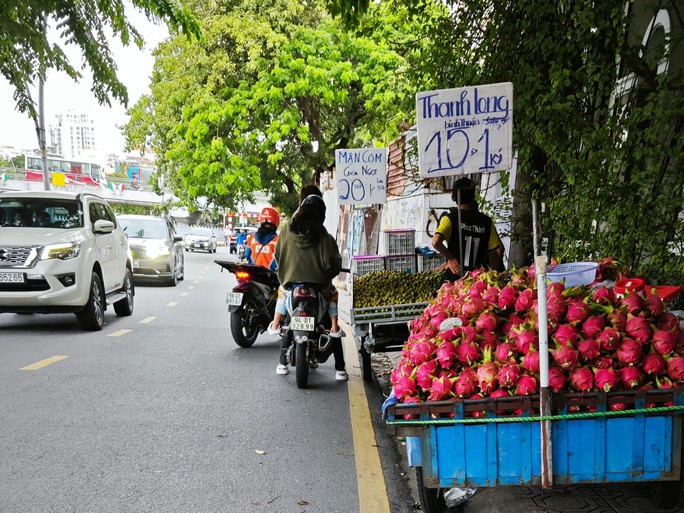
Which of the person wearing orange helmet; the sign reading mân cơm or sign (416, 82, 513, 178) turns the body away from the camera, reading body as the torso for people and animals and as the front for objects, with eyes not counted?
the person wearing orange helmet

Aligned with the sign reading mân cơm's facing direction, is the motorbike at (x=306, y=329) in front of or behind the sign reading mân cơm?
in front

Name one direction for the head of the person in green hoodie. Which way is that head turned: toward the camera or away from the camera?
away from the camera

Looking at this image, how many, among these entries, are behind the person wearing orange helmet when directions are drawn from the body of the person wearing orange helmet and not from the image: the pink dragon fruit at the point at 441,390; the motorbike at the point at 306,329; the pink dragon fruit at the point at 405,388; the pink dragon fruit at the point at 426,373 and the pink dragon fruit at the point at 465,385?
5

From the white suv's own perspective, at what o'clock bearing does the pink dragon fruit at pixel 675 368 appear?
The pink dragon fruit is roughly at 10 o'clock from the white suv.

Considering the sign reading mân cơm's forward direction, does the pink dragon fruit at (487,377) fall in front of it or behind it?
in front

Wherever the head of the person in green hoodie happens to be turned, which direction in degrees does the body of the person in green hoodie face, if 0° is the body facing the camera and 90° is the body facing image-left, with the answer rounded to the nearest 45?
approximately 180°

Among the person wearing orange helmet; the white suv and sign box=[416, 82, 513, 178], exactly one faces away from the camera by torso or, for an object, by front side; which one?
the person wearing orange helmet

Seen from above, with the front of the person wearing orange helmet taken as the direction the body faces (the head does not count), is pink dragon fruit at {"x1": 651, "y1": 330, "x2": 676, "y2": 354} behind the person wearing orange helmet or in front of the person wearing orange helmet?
behind
